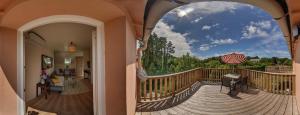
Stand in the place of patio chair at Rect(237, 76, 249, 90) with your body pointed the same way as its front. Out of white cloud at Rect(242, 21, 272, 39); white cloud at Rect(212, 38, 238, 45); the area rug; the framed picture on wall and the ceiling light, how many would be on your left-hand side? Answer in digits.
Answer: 3

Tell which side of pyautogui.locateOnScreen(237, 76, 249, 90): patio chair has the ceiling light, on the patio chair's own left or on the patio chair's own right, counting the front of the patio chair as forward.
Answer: on the patio chair's own left

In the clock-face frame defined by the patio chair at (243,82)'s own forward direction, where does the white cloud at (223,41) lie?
The white cloud is roughly at 1 o'clock from the patio chair.

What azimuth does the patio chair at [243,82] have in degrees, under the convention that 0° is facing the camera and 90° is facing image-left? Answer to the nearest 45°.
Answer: approximately 135°

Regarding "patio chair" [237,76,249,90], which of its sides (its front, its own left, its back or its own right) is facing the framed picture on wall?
left

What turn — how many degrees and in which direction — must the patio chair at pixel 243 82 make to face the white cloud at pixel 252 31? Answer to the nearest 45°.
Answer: approximately 45° to its right

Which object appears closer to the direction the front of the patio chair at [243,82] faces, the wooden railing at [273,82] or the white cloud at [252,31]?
the white cloud
